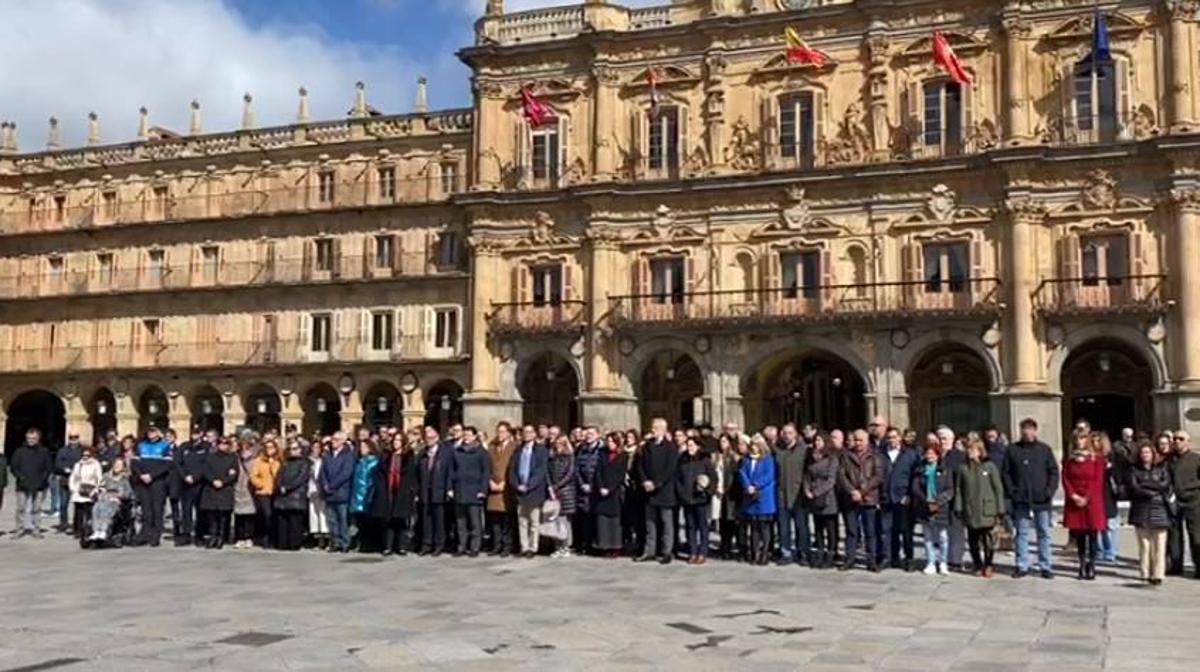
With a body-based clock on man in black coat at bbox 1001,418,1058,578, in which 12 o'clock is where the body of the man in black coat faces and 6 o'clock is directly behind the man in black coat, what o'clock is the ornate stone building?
The ornate stone building is roughly at 5 o'clock from the man in black coat.

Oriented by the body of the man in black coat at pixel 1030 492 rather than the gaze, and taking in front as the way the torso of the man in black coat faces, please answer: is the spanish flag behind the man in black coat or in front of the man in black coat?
behind

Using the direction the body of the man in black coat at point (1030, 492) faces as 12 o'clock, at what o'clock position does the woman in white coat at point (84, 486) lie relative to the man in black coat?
The woman in white coat is roughly at 3 o'clock from the man in black coat.

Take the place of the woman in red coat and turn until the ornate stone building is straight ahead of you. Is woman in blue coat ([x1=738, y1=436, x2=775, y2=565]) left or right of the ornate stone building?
left

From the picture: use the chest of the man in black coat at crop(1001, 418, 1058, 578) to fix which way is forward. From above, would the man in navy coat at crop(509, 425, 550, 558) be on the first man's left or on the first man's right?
on the first man's right

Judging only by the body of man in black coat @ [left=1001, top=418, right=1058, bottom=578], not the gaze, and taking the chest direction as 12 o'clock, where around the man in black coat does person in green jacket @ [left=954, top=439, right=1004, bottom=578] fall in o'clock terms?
The person in green jacket is roughly at 2 o'clock from the man in black coat.

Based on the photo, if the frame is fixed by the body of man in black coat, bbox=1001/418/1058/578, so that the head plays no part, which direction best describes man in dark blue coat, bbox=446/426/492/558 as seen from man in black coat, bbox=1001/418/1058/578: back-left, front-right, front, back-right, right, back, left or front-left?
right

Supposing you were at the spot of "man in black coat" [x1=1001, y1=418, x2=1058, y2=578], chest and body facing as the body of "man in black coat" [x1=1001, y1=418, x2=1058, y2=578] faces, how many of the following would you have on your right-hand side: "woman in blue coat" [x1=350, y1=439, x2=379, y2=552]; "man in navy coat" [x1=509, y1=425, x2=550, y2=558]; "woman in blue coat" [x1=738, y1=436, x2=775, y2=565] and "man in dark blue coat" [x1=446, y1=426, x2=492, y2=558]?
4

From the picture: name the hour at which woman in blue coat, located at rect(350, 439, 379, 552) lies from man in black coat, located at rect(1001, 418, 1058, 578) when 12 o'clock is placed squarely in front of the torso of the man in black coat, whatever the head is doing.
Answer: The woman in blue coat is roughly at 3 o'clock from the man in black coat.

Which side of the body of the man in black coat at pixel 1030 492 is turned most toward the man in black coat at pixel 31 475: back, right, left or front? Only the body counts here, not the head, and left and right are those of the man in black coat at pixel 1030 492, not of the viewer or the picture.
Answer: right

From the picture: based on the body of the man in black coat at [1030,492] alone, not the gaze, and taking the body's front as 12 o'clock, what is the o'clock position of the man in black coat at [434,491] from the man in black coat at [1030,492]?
the man in black coat at [434,491] is roughly at 3 o'clock from the man in black coat at [1030,492].

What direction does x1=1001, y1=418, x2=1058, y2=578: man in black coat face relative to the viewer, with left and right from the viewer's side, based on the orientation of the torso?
facing the viewer

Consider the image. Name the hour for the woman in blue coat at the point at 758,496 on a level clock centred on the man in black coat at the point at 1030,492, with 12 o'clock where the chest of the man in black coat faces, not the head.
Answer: The woman in blue coat is roughly at 3 o'clock from the man in black coat.
